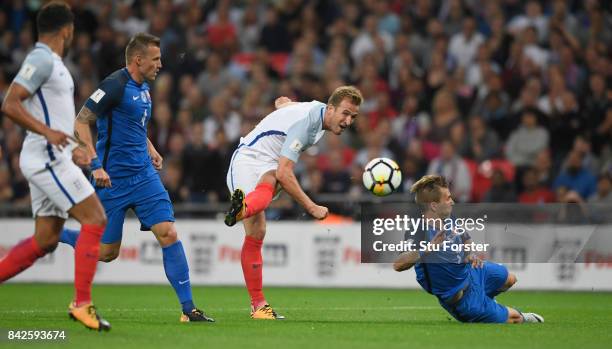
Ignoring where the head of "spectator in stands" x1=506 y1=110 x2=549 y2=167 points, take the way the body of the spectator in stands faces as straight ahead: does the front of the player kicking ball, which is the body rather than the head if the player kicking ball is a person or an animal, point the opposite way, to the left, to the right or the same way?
to the left

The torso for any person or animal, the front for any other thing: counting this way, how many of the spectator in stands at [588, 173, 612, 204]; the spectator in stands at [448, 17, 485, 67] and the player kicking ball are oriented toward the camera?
2

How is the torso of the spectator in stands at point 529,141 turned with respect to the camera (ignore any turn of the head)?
toward the camera

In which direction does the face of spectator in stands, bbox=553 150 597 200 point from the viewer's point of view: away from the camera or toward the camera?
toward the camera

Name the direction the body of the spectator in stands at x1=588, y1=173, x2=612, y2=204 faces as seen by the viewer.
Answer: toward the camera

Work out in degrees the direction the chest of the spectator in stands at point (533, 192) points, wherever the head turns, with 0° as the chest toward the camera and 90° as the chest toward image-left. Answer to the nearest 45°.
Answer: approximately 0°

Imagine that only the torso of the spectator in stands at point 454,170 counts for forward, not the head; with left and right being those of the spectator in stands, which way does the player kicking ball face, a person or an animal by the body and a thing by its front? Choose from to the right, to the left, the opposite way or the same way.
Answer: to the left

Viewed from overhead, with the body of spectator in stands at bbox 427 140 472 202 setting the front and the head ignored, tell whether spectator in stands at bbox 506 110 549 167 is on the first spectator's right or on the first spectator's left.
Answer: on the first spectator's left

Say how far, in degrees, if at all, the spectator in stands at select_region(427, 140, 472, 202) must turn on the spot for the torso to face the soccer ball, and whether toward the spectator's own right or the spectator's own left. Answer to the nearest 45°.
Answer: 0° — they already face it

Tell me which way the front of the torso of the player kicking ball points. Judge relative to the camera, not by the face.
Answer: to the viewer's right
